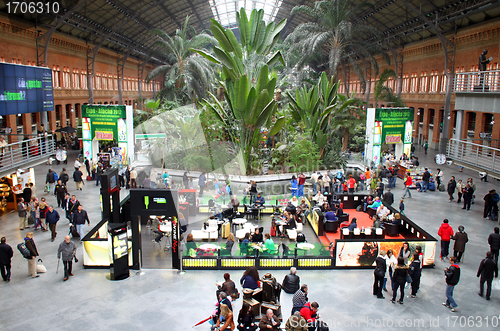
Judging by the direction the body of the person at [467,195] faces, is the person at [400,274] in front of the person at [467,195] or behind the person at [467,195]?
in front

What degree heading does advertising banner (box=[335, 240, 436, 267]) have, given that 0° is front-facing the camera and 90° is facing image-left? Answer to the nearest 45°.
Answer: approximately 0°

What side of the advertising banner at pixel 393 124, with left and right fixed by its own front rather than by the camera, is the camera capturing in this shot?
front

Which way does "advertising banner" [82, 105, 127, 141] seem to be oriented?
toward the camera

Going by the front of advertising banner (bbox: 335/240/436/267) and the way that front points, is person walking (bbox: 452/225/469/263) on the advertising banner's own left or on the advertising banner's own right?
on the advertising banner's own left

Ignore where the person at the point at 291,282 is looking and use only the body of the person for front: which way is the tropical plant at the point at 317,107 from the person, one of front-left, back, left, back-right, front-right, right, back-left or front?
front

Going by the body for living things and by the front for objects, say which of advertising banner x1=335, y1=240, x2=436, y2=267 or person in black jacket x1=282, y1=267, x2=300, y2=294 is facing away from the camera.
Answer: the person in black jacket
